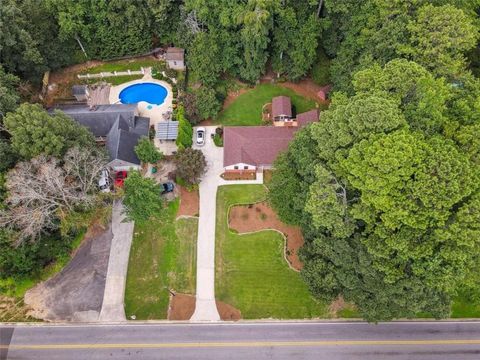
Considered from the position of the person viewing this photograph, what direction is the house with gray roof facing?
facing the viewer

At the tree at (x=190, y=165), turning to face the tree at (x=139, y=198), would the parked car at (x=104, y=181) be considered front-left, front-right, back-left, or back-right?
front-right

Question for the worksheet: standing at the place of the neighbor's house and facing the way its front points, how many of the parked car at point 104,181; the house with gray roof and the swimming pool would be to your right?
3

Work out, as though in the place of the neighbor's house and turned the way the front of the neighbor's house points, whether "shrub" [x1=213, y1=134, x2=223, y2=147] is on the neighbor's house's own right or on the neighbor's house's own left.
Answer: on the neighbor's house's own right

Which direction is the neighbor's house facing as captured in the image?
toward the camera

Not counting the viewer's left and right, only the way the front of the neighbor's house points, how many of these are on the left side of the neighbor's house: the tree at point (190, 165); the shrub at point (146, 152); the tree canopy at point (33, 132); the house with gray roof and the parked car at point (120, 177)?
0

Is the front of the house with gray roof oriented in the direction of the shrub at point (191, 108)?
no

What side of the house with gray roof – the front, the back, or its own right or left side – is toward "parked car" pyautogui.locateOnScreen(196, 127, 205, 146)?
left

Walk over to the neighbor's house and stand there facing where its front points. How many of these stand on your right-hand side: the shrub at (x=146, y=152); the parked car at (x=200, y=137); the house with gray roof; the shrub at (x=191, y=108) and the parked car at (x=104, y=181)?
5

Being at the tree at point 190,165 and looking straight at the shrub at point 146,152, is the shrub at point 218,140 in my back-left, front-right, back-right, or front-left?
back-right

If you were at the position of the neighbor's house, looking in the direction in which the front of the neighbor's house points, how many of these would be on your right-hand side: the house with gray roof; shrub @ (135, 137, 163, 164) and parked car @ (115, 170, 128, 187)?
3

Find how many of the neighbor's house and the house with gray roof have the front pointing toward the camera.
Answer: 2

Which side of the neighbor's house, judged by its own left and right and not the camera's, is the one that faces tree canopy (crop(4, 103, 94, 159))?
right

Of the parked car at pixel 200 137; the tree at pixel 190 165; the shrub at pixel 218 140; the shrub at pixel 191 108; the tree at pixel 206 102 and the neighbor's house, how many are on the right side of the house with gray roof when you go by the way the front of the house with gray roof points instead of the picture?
0

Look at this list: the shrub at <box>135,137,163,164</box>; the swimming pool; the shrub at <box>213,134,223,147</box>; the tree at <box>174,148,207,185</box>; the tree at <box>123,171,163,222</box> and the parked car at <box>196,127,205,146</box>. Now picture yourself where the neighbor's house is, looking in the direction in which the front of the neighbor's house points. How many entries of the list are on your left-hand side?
0

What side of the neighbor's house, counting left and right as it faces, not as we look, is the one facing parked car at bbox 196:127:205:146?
right

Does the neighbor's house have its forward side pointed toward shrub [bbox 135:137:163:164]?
no

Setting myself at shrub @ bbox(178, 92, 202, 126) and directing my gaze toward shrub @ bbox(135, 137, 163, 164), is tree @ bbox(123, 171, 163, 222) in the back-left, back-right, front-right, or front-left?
front-left
